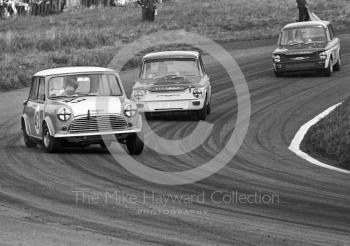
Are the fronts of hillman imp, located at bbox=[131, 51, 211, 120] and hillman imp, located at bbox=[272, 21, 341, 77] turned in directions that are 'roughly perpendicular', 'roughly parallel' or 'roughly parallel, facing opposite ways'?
roughly parallel

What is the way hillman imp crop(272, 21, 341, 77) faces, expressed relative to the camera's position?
facing the viewer

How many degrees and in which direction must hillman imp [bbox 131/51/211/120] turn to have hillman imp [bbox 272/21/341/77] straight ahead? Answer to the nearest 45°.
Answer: approximately 135° to its left

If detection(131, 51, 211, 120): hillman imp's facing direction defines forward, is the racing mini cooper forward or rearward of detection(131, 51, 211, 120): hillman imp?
forward

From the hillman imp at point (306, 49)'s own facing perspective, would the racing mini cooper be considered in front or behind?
in front

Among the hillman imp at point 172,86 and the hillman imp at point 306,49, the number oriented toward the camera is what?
2

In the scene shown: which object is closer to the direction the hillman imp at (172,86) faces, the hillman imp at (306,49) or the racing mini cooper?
the racing mini cooper

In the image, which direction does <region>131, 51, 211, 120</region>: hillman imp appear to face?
toward the camera
